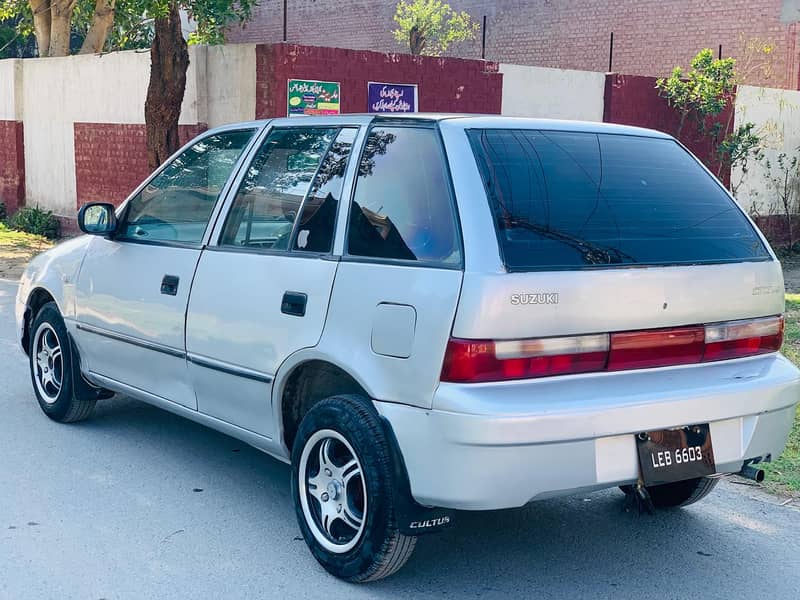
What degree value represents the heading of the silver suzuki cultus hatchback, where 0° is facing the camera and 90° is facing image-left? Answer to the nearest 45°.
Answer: approximately 135°

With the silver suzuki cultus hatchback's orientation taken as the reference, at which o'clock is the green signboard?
The green signboard is roughly at 1 o'clock from the silver suzuki cultus hatchback.

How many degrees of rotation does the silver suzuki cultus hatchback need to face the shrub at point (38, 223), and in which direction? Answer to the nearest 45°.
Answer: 0° — it already faces it

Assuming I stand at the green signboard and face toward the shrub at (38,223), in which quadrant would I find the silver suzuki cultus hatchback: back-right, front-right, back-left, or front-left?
back-left
